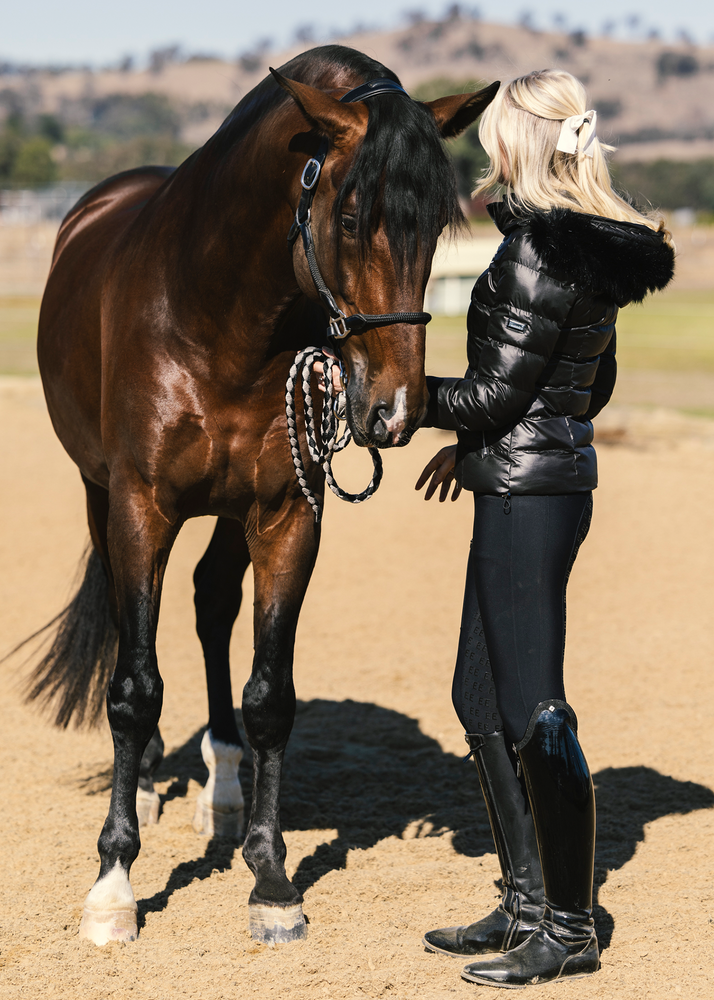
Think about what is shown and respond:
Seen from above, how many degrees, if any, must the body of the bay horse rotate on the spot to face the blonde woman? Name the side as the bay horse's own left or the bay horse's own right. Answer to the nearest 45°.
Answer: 0° — it already faces them

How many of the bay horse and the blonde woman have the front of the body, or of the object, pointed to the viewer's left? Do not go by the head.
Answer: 1

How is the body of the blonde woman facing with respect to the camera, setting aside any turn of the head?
to the viewer's left

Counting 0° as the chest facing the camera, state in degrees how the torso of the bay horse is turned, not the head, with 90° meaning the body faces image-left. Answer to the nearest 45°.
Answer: approximately 315°

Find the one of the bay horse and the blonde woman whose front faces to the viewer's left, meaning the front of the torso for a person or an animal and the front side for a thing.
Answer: the blonde woman

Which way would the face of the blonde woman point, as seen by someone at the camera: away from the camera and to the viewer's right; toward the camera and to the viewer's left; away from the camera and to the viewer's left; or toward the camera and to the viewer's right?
away from the camera and to the viewer's left
